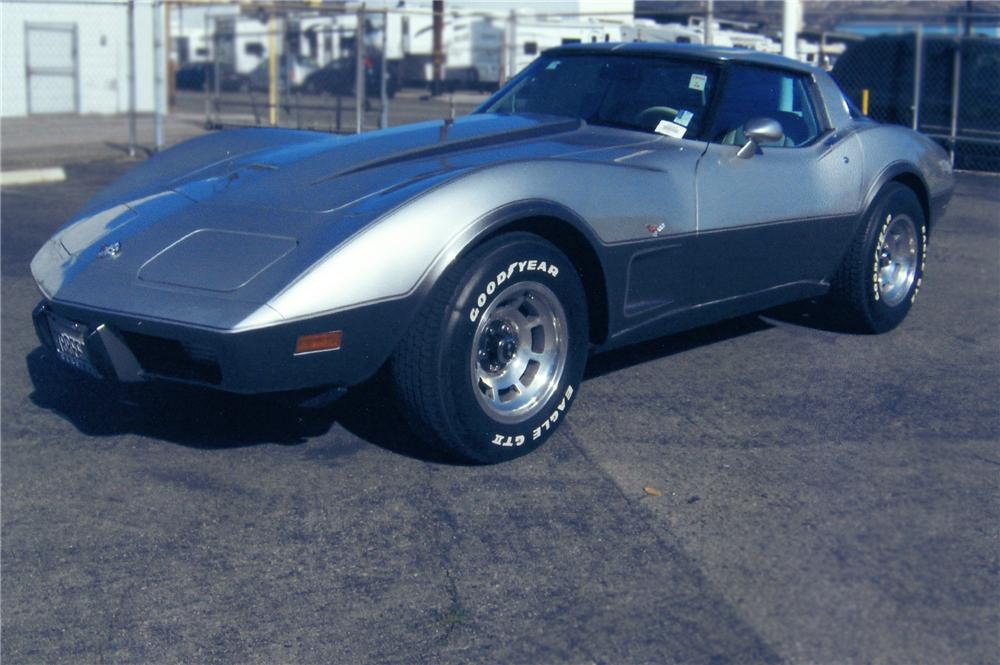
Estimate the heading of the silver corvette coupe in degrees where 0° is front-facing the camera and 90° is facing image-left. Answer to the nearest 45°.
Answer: approximately 45°

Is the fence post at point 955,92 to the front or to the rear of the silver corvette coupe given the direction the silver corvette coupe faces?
to the rear

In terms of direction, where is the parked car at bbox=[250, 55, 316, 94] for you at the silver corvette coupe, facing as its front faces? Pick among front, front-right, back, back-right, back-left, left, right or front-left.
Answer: back-right

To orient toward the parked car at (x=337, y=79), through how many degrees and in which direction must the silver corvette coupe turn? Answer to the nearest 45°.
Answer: approximately 135° to its right

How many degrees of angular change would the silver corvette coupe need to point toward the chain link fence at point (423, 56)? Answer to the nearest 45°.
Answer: approximately 135° to its right

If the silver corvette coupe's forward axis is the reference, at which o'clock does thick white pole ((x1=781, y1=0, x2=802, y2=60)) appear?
The thick white pole is roughly at 5 o'clock from the silver corvette coupe.

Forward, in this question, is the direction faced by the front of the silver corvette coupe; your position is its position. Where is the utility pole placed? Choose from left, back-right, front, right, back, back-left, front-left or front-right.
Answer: back-right

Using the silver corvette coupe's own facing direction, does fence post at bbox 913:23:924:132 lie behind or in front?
behind
